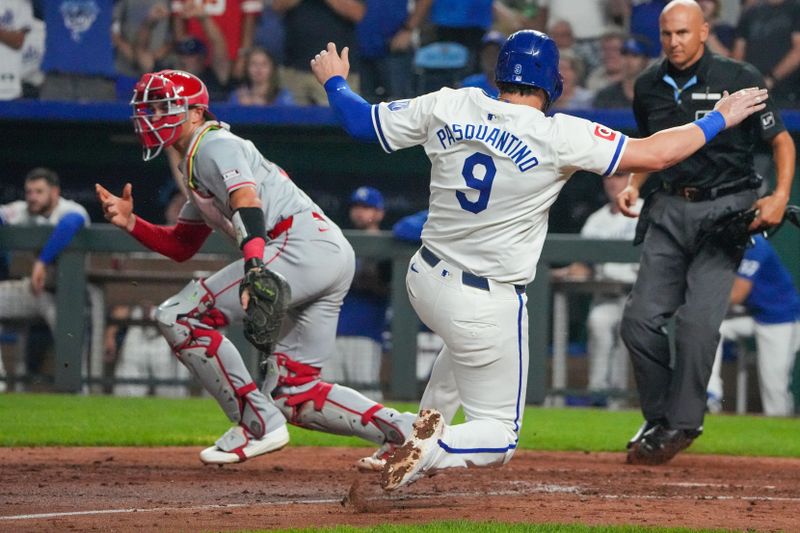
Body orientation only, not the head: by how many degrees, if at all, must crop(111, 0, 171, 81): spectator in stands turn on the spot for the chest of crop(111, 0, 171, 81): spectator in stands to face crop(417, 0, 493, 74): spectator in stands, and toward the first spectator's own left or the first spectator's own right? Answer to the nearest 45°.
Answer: approximately 45° to the first spectator's own left

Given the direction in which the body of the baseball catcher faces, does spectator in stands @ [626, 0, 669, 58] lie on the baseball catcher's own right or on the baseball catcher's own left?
on the baseball catcher's own right

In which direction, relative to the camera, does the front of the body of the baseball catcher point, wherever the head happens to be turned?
to the viewer's left

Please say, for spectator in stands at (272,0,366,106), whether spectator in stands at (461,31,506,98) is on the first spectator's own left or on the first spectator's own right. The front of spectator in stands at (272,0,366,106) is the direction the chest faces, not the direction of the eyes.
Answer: on the first spectator's own left

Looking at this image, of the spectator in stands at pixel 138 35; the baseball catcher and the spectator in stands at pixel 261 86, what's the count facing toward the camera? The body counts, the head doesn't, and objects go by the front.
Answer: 2

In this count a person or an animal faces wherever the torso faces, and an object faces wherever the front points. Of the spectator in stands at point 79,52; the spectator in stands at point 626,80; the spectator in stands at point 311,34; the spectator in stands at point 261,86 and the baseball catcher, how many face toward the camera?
4

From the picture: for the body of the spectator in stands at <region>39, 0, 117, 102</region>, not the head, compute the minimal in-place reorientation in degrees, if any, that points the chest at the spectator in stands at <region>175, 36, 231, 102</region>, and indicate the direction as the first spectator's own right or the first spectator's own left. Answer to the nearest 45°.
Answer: approximately 90° to the first spectator's own left

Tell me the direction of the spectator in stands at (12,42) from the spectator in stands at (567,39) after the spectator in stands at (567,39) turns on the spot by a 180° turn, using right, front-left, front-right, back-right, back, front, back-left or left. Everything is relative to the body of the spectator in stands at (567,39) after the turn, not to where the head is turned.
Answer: left

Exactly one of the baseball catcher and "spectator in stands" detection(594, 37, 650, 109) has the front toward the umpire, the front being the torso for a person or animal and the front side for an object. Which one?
the spectator in stands

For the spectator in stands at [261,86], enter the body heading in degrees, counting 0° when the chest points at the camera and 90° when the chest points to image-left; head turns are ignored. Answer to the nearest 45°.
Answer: approximately 0°
